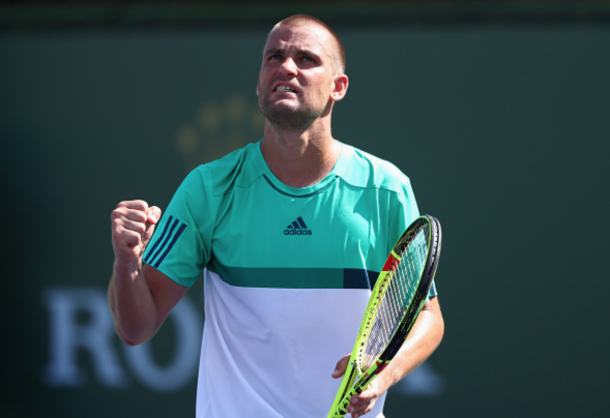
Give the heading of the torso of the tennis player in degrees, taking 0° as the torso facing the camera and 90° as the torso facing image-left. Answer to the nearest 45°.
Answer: approximately 0°
